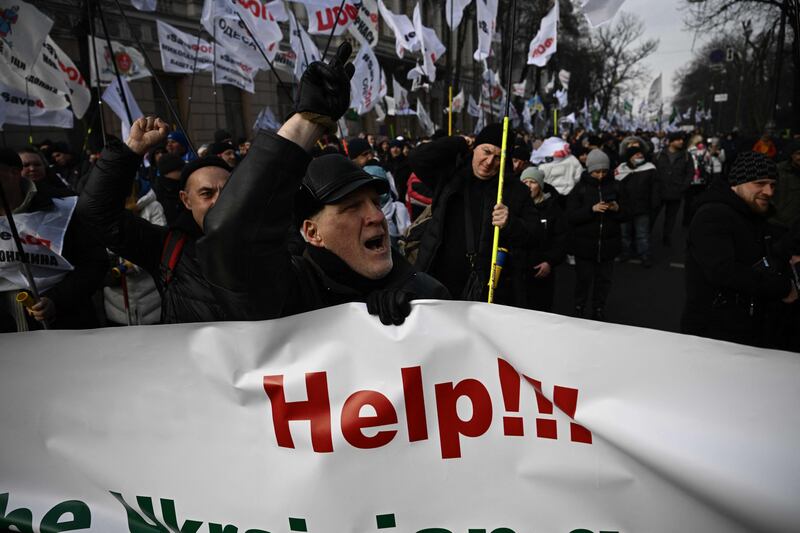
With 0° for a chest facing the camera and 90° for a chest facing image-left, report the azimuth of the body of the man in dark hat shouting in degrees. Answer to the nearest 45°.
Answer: approximately 315°

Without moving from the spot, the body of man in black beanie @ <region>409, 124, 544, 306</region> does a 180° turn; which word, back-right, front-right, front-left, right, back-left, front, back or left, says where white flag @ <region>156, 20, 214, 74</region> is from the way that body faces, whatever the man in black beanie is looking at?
front-left

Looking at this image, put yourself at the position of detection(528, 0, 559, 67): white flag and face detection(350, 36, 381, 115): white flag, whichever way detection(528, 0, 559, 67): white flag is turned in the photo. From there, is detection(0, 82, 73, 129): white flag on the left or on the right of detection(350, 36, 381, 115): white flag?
left

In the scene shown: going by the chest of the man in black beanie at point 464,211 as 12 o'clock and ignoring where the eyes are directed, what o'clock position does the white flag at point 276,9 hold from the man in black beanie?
The white flag is roughly at 5 o'clock from the man in black beanie.

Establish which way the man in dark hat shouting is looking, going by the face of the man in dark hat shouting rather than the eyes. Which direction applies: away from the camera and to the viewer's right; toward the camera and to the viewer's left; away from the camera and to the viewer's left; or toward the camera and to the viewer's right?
toward the camera and to the viewer's right

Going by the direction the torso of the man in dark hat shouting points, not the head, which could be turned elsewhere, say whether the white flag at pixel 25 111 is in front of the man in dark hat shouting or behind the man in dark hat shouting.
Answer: behind
